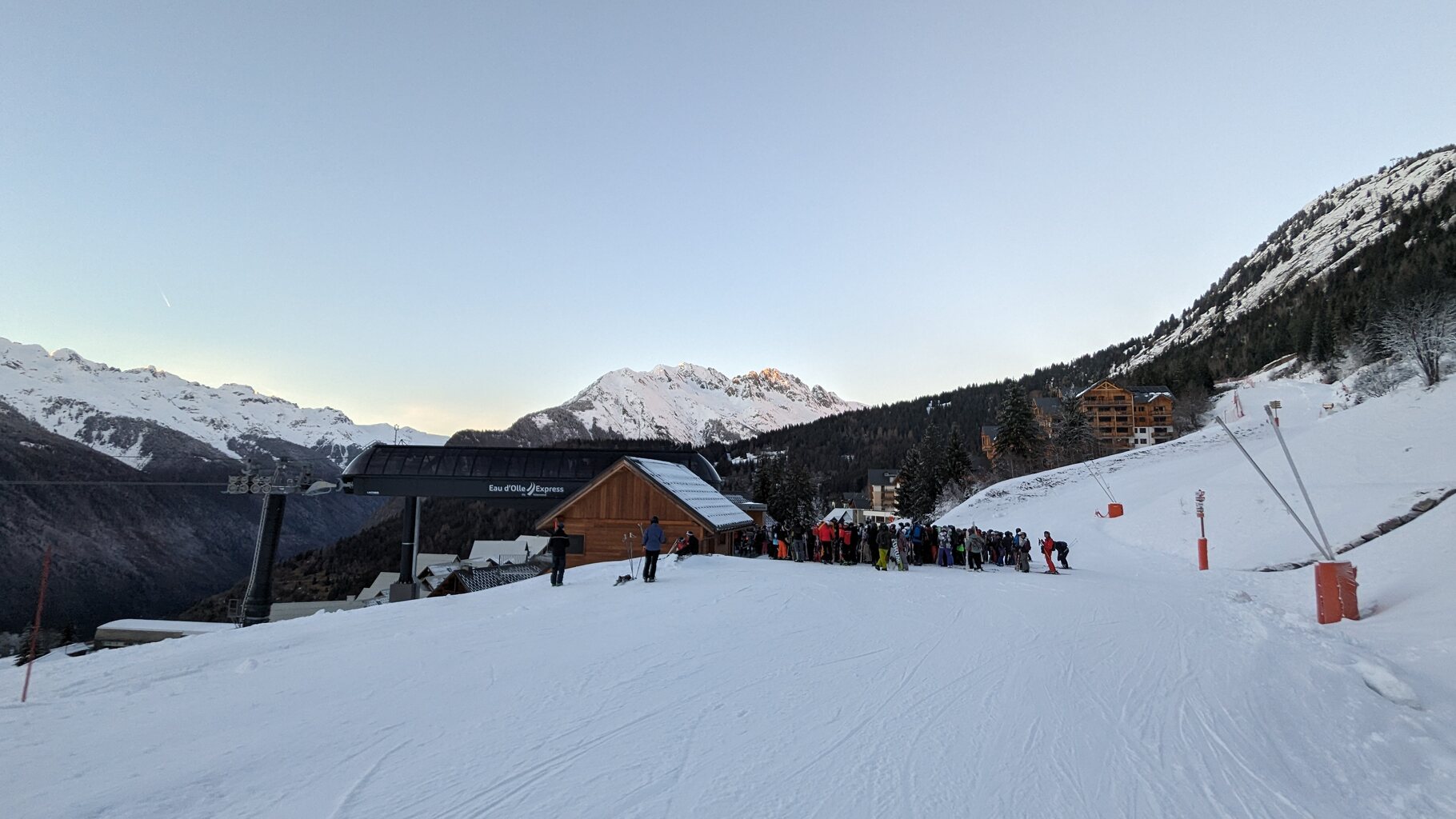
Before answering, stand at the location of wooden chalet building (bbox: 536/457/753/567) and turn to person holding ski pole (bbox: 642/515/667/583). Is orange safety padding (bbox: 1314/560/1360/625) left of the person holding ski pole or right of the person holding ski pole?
left

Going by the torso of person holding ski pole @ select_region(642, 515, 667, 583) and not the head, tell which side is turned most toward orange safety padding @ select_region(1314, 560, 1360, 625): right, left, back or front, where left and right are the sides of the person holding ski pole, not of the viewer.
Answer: right

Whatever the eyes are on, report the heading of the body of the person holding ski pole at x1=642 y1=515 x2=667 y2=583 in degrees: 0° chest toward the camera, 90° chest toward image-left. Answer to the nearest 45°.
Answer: approximately 180°

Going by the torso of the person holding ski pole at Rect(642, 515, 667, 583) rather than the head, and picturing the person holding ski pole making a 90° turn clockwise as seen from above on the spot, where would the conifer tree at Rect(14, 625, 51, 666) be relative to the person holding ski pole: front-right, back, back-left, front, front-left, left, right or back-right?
back

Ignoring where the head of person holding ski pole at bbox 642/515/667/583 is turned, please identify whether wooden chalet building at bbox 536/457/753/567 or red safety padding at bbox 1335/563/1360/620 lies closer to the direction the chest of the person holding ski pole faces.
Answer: the wooden chalet building

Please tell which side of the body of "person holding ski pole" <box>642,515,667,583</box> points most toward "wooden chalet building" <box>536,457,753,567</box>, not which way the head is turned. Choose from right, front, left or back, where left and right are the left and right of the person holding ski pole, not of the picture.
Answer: front

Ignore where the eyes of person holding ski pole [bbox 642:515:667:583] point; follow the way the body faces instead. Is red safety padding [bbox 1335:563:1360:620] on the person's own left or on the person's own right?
on the person's own right

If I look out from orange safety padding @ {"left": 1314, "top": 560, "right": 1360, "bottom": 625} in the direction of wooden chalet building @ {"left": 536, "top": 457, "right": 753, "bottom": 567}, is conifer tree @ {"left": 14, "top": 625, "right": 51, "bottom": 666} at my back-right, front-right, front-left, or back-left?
front-left

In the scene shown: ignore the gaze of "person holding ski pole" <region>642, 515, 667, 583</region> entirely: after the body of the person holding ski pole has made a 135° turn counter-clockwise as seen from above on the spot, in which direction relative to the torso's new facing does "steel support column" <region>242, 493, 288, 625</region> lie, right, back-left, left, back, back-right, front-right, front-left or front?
right
